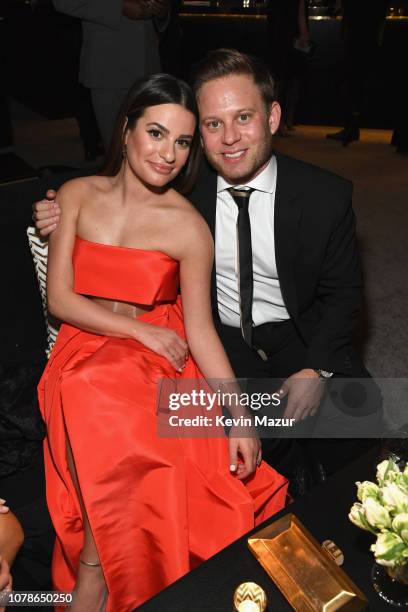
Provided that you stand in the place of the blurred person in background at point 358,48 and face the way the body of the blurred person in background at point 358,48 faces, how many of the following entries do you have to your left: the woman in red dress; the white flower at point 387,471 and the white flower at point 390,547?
3

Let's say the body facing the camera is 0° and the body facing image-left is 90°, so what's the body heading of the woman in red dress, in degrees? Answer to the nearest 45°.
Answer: approximately 0°

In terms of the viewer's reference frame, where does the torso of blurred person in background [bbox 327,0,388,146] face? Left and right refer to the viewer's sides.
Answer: facing to the left of the viewer

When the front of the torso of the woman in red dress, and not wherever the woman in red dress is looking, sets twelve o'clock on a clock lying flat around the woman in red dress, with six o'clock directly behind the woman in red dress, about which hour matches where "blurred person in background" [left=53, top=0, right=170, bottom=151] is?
The blurred person in background is roughly at 6 o'clock from the woman in red dress.

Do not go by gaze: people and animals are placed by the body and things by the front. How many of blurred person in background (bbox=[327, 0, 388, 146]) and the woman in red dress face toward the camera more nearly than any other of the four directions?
1

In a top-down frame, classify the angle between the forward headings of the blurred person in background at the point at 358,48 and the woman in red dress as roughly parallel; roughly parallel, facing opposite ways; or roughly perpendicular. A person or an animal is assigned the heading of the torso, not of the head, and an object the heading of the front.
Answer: roughly perpendicular

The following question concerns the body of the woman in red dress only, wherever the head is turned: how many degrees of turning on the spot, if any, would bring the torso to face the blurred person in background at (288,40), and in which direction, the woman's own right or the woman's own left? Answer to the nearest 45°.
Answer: approximately 180°

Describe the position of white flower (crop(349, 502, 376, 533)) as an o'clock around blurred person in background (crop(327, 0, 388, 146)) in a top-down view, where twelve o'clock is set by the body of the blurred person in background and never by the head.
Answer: The white flower is roughly at 9 o'clock from the blurred person in background.

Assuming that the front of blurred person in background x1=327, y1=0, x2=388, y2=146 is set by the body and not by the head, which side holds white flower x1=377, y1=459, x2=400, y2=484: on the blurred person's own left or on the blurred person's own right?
on the blurred person's own left
